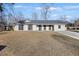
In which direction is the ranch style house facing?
toward the camera
